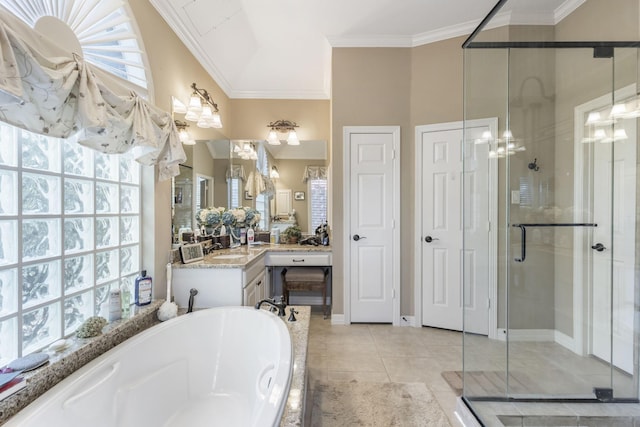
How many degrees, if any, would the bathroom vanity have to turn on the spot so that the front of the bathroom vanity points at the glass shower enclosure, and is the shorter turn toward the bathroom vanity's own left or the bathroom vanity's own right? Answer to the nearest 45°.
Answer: approximately 45° to the bathroom vanity's own left

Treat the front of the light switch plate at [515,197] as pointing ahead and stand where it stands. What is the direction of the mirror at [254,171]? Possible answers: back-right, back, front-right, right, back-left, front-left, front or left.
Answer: right

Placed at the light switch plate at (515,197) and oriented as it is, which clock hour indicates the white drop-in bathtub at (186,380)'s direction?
The white drop-in bathtub is roughly at 1 o'clock from the light switch plate.

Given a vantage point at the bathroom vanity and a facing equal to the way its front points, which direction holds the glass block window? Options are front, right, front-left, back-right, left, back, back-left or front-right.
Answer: right

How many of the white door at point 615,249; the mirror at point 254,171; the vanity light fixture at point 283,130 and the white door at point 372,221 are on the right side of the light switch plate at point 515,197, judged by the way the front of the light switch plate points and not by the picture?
3

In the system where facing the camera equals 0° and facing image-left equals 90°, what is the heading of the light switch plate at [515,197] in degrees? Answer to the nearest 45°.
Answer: approximately 0°

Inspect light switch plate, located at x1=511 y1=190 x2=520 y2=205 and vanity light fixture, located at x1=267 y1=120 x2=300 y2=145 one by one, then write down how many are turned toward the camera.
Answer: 2

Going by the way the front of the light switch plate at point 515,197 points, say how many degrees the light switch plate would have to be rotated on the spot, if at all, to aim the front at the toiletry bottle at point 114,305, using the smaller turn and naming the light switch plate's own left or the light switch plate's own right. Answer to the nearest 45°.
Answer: approximately 45° to the light switch plate's own right
